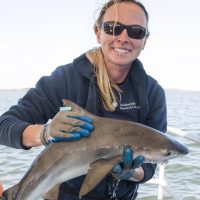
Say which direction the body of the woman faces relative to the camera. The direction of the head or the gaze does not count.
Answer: toward the camera

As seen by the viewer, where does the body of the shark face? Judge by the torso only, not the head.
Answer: to the viewer's right
